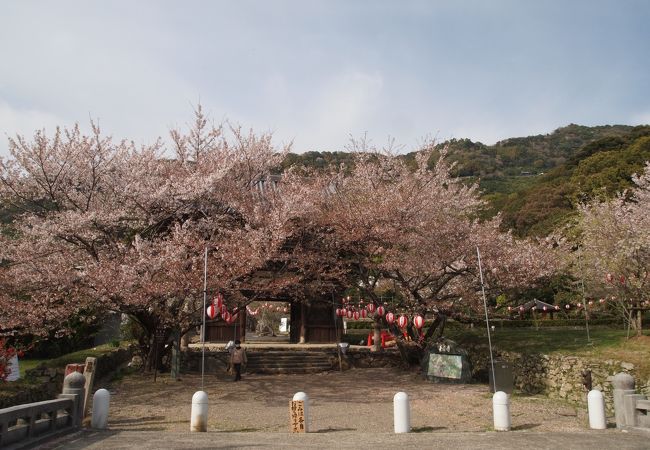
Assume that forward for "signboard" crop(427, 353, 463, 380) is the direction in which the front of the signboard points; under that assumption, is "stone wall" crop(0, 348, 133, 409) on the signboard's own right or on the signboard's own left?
on the signboard's own right

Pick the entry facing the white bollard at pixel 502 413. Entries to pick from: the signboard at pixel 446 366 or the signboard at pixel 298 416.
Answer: the signboard at pixel 446 366

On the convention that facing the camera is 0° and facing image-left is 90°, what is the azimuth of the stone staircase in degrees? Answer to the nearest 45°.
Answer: approximately 0°

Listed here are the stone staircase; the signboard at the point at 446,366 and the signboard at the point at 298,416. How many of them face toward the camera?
3

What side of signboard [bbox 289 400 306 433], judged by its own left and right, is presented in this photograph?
front

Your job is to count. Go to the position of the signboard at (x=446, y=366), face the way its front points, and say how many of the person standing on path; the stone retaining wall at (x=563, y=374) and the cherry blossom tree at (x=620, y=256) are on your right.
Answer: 1

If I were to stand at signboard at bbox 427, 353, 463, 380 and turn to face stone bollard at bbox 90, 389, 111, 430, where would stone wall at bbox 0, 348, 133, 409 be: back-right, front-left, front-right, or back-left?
front-right

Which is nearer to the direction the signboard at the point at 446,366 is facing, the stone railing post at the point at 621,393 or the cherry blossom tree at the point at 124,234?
the stone railing post

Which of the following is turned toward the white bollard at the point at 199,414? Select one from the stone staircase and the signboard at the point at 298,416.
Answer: the stone staircase

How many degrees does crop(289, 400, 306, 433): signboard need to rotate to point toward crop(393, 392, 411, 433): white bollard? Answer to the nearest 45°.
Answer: approximately 90° to its left

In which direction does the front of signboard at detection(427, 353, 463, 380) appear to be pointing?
toward the camera

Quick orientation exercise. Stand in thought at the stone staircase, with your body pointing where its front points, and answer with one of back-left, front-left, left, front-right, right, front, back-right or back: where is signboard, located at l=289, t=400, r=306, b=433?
front

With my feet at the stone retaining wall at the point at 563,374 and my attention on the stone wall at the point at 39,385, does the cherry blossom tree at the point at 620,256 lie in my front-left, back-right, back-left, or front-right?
back-right

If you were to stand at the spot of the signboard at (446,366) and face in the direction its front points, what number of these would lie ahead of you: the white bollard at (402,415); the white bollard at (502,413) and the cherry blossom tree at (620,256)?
2

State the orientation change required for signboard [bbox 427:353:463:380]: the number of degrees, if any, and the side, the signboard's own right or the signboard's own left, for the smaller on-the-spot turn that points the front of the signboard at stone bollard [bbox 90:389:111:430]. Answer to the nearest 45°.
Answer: approximately 45° to the signboard's own right

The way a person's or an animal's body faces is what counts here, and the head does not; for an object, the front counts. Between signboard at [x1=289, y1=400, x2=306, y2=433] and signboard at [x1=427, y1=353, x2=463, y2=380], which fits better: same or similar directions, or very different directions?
same or similar directions
